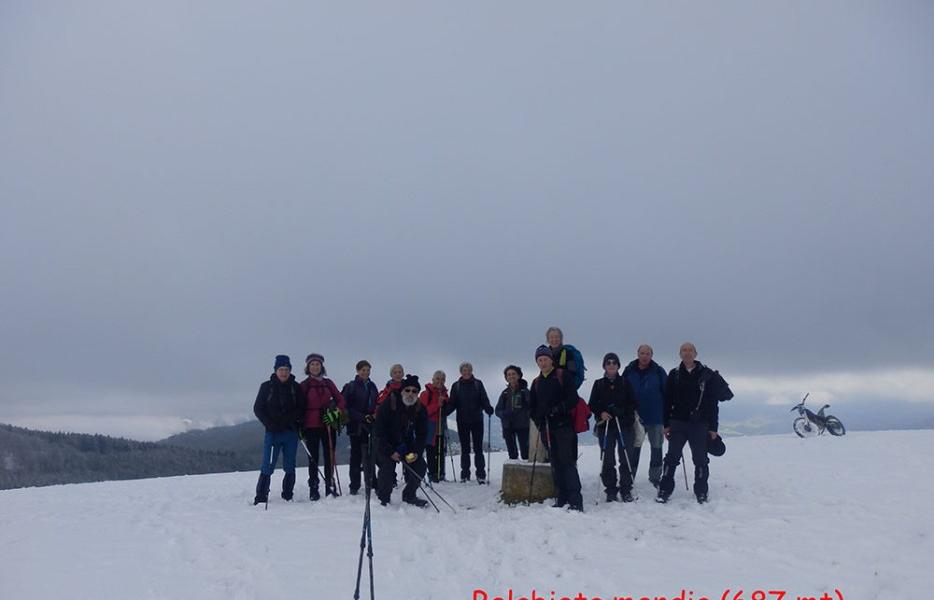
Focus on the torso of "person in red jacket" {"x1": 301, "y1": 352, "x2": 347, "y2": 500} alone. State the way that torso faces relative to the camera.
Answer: toward the camera

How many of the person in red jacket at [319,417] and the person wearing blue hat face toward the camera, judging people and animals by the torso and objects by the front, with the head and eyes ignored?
2

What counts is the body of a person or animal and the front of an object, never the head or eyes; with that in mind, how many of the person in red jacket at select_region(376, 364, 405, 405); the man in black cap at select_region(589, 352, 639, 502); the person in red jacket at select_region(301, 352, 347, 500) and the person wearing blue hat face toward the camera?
4

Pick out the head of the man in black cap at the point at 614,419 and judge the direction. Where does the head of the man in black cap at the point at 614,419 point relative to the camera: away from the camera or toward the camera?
toward the camera

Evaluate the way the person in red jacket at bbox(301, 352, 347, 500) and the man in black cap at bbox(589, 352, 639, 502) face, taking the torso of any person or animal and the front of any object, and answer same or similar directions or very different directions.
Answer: same or similar directions

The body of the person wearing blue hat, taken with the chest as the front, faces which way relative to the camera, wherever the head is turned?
toward the camera

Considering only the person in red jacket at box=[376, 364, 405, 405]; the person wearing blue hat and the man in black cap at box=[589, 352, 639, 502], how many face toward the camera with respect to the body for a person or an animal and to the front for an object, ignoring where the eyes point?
3

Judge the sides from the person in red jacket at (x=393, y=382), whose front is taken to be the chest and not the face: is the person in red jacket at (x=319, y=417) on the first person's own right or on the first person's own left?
on the first person's own right

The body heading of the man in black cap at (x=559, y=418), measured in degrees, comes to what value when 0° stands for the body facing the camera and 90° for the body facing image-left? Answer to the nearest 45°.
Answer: approximately 45°

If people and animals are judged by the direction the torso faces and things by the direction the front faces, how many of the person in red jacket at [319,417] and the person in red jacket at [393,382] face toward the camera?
2

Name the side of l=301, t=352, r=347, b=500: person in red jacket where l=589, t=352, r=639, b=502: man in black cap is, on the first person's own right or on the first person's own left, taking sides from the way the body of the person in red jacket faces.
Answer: on the first person's own left

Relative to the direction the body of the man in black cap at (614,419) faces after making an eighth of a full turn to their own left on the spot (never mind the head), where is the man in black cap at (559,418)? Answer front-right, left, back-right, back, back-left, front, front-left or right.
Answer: right

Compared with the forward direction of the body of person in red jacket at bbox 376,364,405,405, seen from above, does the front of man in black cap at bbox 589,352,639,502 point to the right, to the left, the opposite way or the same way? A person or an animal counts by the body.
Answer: the same way

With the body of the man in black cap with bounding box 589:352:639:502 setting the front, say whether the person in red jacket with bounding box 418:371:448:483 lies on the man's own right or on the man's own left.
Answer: on the man's own right

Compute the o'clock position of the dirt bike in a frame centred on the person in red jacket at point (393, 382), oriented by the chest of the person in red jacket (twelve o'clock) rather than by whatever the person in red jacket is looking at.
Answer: The dirt bike is roughly at 8 o'clock from the person in red jacket.

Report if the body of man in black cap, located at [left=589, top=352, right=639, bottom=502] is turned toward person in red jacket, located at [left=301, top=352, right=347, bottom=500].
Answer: no

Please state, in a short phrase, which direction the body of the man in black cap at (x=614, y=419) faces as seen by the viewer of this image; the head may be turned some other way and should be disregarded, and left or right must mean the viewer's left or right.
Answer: facing the viewer

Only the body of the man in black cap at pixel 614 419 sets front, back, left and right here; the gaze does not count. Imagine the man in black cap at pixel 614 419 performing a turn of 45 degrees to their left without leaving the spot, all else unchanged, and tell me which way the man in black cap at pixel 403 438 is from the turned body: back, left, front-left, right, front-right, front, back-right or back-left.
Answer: back-right
